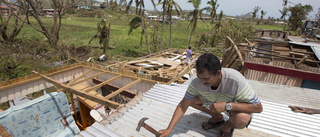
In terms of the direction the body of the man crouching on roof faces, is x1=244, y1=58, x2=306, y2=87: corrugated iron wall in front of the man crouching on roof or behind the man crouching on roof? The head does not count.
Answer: behind

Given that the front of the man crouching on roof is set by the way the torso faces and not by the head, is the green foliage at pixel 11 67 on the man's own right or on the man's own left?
on the man's own right

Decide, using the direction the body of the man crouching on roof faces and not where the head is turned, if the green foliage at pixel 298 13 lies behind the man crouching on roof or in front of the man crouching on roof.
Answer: behind

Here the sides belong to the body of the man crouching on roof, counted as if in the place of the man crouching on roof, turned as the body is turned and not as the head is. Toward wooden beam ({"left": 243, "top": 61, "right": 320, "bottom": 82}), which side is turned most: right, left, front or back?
back

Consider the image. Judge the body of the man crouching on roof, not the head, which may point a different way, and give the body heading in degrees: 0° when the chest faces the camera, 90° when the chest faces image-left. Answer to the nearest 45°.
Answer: approximately 45°
